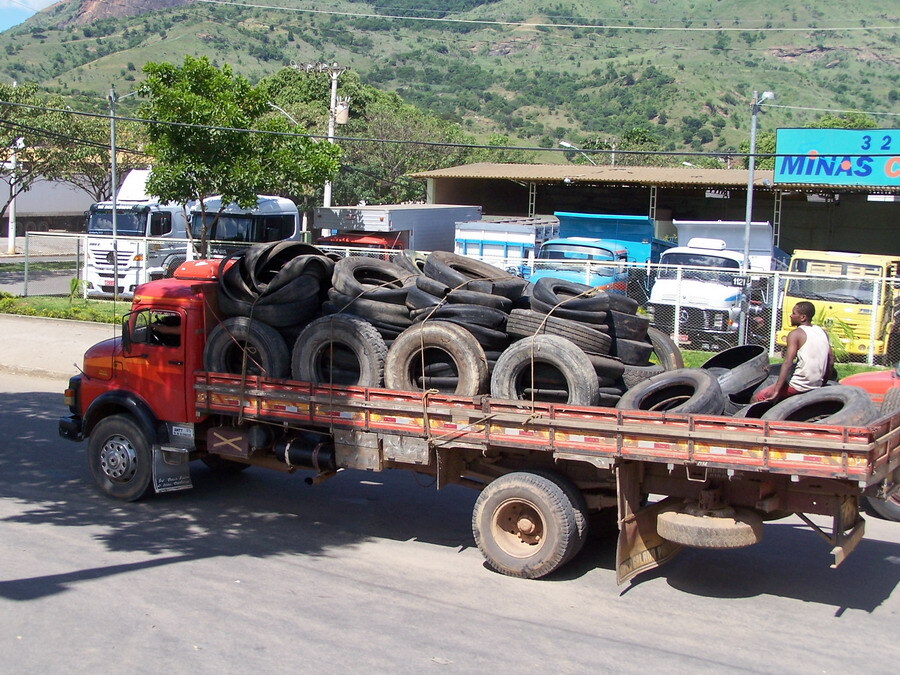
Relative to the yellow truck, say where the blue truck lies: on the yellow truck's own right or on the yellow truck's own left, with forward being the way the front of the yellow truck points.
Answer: on the yellow truck's own right

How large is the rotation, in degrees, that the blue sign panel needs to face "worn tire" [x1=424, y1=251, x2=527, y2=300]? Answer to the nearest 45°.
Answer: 0° — it already faces it

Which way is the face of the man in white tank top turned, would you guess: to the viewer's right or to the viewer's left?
to the viewer's left

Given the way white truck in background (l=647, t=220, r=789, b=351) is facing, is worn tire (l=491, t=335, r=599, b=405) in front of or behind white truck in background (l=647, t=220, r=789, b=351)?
in front

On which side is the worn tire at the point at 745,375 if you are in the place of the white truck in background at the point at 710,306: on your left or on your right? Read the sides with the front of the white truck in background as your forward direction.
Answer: on your left

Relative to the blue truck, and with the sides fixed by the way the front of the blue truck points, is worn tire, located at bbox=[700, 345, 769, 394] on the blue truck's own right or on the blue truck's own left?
on the blue truck's own left

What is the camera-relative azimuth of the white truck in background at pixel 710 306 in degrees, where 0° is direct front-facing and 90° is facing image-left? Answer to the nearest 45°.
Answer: approximately 45°

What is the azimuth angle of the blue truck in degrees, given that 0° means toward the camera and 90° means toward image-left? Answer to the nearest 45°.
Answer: approximately 45°

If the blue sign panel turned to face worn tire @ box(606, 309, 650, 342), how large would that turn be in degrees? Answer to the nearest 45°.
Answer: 0° — it already faces it
